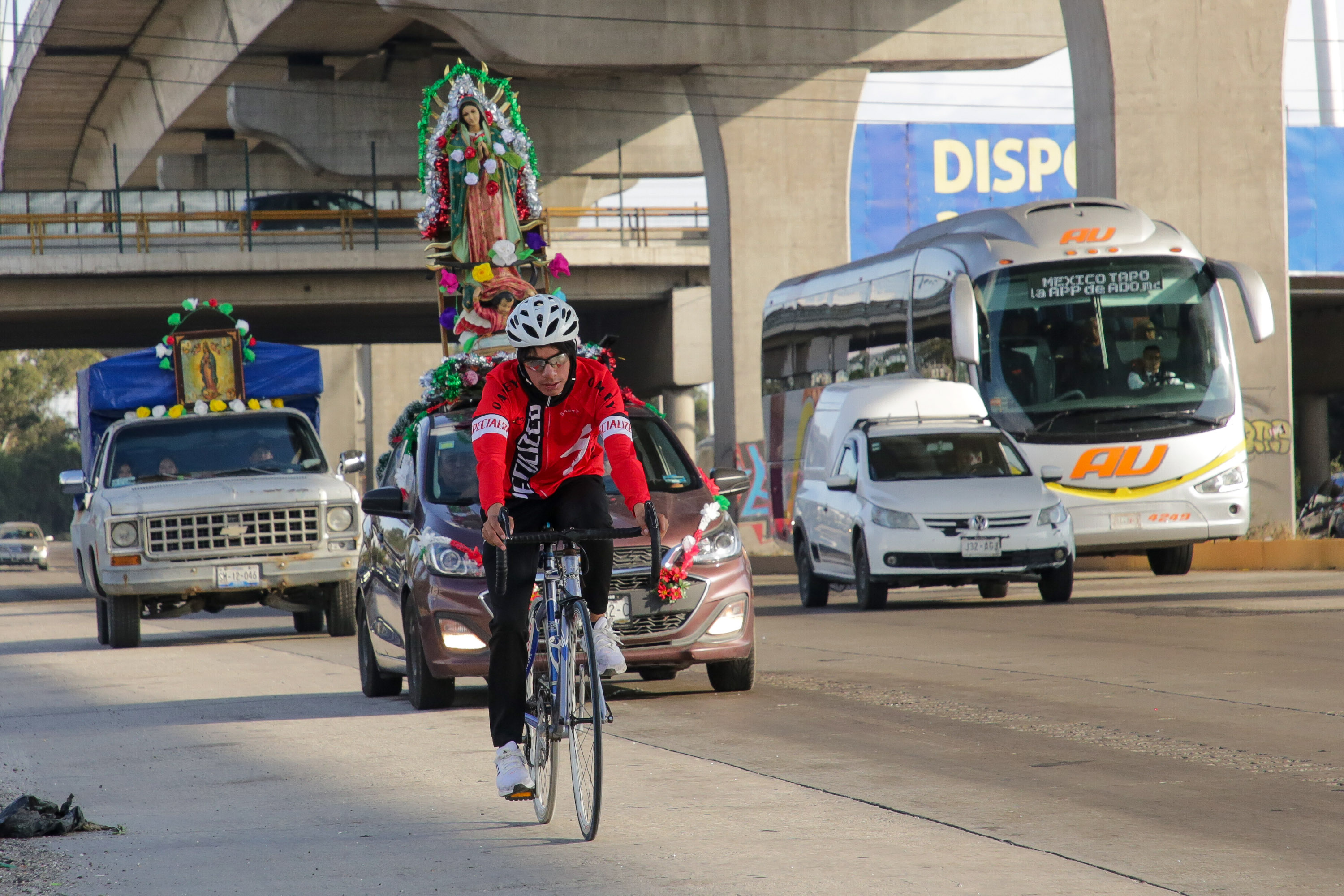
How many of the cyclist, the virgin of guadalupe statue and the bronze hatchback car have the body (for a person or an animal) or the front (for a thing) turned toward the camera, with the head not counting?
3

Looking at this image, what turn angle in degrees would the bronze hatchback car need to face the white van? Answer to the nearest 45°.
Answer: approximately 135° to its left

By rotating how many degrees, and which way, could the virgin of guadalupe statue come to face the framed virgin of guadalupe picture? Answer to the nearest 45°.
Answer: approximately 135° to its right

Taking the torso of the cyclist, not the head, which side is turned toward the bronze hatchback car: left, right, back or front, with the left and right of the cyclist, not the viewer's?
back

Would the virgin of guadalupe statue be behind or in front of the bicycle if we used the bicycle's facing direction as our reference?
behind

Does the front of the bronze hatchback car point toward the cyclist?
yes

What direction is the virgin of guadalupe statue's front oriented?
toward the camera

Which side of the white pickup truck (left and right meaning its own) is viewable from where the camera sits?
front

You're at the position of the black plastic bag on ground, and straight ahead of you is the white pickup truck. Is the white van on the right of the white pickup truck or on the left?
right

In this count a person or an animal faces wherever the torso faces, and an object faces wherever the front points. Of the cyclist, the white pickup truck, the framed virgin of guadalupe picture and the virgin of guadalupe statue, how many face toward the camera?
4

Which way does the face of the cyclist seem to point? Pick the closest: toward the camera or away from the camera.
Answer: toward the camera

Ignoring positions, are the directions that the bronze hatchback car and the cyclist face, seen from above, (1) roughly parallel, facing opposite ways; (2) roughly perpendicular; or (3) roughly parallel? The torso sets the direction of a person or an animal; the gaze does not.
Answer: roughly parallel

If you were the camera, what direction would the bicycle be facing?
facing the viewer

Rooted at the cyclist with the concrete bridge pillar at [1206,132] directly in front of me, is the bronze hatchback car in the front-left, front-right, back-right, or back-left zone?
front-left

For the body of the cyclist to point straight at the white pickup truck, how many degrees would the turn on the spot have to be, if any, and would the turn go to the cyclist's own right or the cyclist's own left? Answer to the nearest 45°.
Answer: approximately 180°
